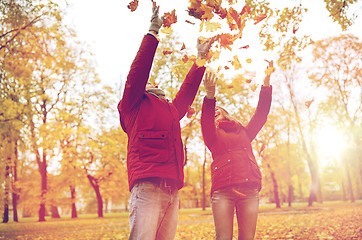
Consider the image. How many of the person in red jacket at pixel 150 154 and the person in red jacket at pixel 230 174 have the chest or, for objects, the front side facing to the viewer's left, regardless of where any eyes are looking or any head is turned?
0
